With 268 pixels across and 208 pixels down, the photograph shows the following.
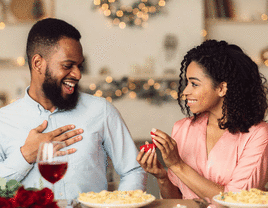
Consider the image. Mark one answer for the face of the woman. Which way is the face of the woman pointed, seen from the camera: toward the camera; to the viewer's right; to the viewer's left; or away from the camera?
to the viewer's left

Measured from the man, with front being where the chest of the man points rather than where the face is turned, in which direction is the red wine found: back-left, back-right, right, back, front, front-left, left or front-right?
front

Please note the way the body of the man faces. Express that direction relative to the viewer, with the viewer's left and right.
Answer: facing the viewer

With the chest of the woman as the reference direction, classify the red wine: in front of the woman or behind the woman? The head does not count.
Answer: in front

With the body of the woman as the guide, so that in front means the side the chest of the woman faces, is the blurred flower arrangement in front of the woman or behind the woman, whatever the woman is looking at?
in front

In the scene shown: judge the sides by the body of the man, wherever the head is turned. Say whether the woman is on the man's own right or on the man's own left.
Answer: on the man's own left

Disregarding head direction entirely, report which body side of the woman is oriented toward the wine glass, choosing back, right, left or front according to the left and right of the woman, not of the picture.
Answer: front

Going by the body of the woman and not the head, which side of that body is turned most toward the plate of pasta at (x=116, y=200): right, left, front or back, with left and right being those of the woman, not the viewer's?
front

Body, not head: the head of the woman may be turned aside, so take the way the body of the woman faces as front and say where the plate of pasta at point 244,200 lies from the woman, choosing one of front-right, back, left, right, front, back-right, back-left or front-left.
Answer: front-left

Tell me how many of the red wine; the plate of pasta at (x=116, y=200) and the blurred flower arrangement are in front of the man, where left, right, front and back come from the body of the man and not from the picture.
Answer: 3

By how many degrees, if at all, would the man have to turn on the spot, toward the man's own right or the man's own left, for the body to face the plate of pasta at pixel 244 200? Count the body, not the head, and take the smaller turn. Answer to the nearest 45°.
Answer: approximately 45° to the man's own left
